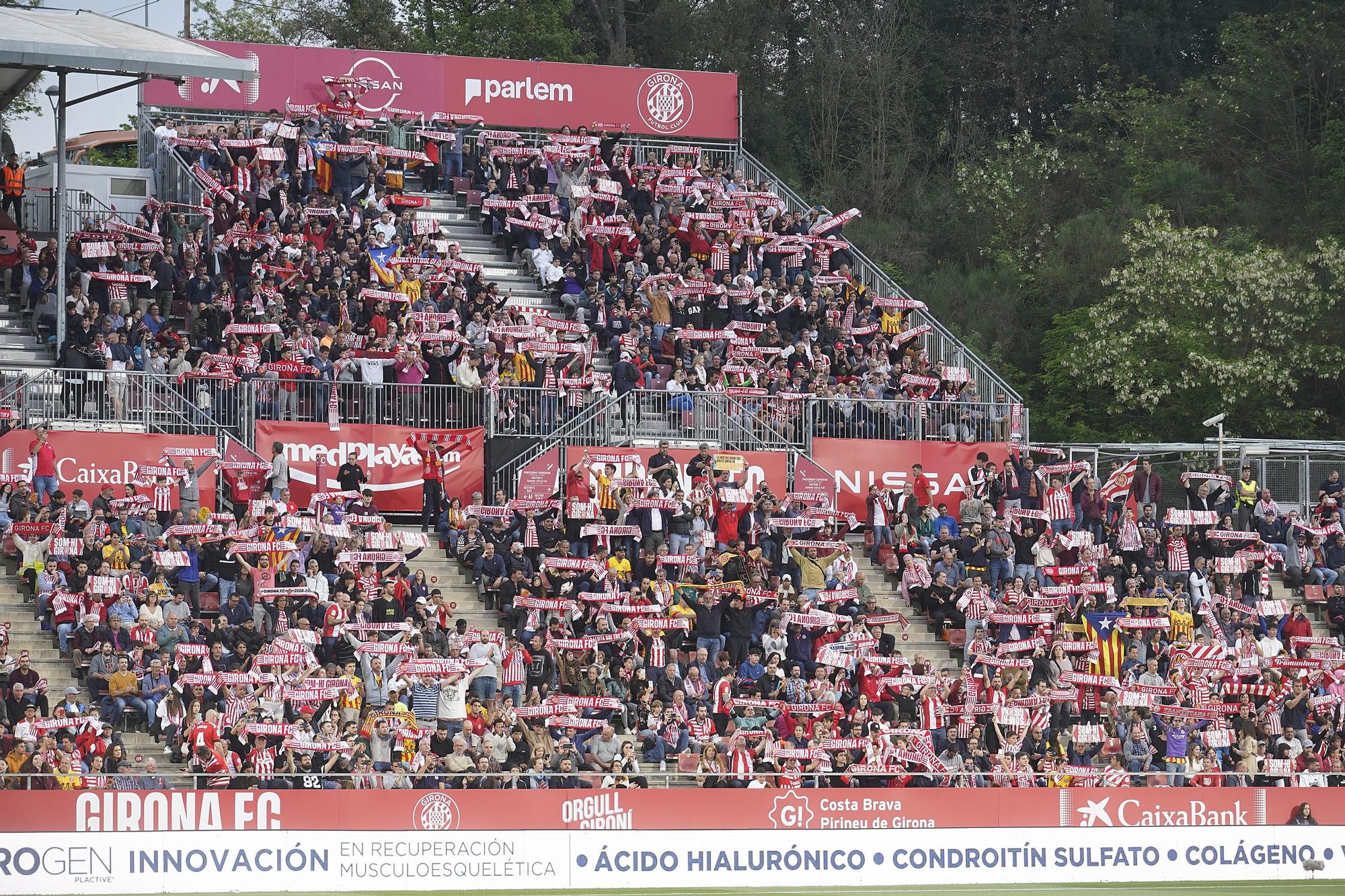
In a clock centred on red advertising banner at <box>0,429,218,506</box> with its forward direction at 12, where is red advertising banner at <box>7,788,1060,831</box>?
red advertising banner at <box>7,788,1060,831</box> is roughly at 11 o'clock from red advertising banner at <box>0,429,218,506</box>.

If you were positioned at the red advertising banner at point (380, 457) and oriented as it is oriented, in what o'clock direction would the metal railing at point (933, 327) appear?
The metal railing is roughly at 8 o'clock from the red advertising banner.

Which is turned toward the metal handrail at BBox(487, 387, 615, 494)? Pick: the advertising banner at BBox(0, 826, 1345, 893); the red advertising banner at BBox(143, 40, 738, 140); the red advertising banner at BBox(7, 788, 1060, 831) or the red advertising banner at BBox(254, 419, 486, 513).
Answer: the red advertising banner at BBox(143, 40, 738, 140)

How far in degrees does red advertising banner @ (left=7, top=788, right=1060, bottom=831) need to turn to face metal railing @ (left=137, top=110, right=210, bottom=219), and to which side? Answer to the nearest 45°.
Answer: approximately 135° to its right

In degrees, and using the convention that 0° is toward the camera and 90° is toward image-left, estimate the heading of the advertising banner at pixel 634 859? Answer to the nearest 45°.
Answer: approximately 0°

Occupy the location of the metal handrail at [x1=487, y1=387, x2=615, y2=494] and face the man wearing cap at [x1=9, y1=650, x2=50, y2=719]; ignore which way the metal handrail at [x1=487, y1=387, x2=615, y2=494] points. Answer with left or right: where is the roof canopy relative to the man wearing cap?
right

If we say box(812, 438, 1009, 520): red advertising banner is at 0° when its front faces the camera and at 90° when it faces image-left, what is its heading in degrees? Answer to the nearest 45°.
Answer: approximately 0°

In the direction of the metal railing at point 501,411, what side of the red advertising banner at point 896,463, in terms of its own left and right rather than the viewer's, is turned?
right
